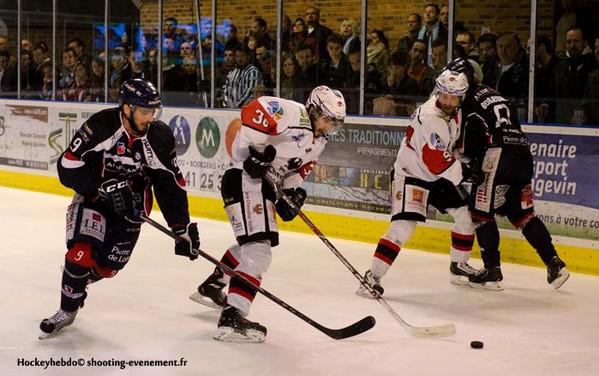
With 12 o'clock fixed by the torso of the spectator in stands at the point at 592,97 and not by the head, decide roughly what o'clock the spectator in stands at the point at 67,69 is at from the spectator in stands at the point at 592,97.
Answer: the spectator in stands at the point at 67,69 is roughly at 4 o'clock from the spectator in stands at the point at 592,97.

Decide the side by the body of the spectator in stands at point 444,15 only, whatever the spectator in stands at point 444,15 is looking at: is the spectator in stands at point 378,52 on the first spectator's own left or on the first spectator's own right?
on the first spectator's own right

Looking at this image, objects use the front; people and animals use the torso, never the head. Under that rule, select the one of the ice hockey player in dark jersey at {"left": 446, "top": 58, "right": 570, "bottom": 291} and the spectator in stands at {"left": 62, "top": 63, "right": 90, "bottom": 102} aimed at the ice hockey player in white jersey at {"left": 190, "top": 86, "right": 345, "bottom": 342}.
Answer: the spectator in stands

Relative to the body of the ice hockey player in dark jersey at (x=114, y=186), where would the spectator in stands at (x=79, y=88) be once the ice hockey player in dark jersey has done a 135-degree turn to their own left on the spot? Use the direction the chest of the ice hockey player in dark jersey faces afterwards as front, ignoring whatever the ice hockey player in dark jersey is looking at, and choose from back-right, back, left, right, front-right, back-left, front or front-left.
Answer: front

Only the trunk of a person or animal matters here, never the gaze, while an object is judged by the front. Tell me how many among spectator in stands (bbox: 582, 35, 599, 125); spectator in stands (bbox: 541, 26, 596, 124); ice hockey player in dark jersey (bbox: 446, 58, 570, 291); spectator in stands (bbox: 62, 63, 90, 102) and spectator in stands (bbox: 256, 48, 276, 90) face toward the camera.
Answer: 4

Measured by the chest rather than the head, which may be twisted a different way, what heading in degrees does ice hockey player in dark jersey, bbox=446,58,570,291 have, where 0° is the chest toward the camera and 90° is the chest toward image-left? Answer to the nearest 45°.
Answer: approximately 135°

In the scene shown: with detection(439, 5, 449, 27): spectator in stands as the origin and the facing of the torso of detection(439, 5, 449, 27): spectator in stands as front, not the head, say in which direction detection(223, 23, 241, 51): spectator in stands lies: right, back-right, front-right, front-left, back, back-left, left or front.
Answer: back-right

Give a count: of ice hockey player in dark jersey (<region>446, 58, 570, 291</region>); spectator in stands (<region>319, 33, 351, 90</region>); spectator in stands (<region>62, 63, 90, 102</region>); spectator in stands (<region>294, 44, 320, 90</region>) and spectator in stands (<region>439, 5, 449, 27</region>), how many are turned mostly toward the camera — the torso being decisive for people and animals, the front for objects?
4

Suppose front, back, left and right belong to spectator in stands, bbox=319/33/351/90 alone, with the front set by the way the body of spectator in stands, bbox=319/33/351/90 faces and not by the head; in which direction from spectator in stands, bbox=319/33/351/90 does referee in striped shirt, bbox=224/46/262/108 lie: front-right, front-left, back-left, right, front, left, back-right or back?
back-right
